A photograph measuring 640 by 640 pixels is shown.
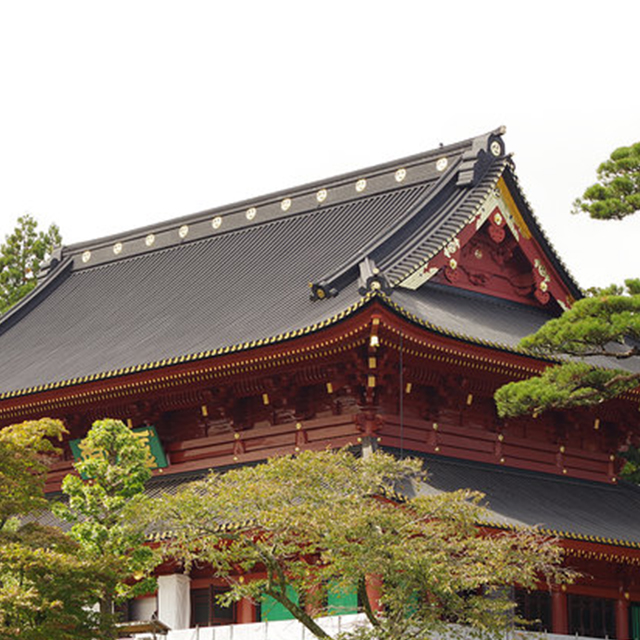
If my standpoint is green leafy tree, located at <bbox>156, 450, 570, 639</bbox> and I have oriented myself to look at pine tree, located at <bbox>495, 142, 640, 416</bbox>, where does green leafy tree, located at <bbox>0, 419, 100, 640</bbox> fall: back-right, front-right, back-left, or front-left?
back-left
